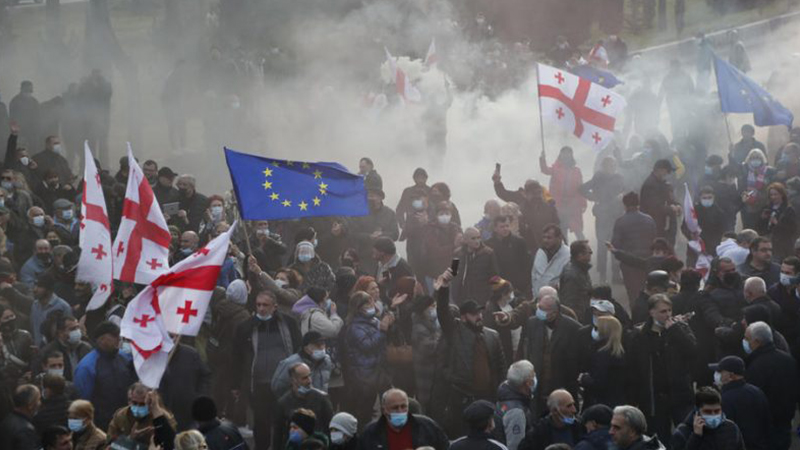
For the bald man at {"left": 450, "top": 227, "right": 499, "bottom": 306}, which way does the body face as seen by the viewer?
toward the camera

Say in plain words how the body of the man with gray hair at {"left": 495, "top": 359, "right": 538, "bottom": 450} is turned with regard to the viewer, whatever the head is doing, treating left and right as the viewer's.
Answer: facing away from the viewer and to the right of the viewer

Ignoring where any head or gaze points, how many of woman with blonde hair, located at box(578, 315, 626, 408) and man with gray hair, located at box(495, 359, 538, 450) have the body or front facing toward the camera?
0

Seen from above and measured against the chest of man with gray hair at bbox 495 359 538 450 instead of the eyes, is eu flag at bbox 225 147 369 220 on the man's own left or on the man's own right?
on the man's own left

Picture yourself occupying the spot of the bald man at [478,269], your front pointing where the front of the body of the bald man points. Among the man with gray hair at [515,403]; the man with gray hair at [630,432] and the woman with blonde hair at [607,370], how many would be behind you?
0

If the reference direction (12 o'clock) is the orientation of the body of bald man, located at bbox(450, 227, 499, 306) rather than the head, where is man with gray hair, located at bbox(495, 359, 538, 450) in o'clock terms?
The man with gray hair is roughly at 12 o'clock from the bald man.

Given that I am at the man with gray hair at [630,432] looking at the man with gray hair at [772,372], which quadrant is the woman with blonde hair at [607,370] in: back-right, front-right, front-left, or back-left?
front-left

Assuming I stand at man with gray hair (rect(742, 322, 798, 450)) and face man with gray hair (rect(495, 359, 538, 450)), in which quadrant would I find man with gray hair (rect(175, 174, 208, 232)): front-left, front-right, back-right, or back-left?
front-right

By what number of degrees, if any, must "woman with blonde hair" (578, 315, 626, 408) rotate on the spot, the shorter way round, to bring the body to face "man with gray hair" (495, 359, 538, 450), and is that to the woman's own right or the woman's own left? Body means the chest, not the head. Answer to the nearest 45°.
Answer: approximately 45° to the woman's own left

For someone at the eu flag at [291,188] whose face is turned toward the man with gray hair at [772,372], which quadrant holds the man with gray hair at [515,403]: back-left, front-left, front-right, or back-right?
front-right
